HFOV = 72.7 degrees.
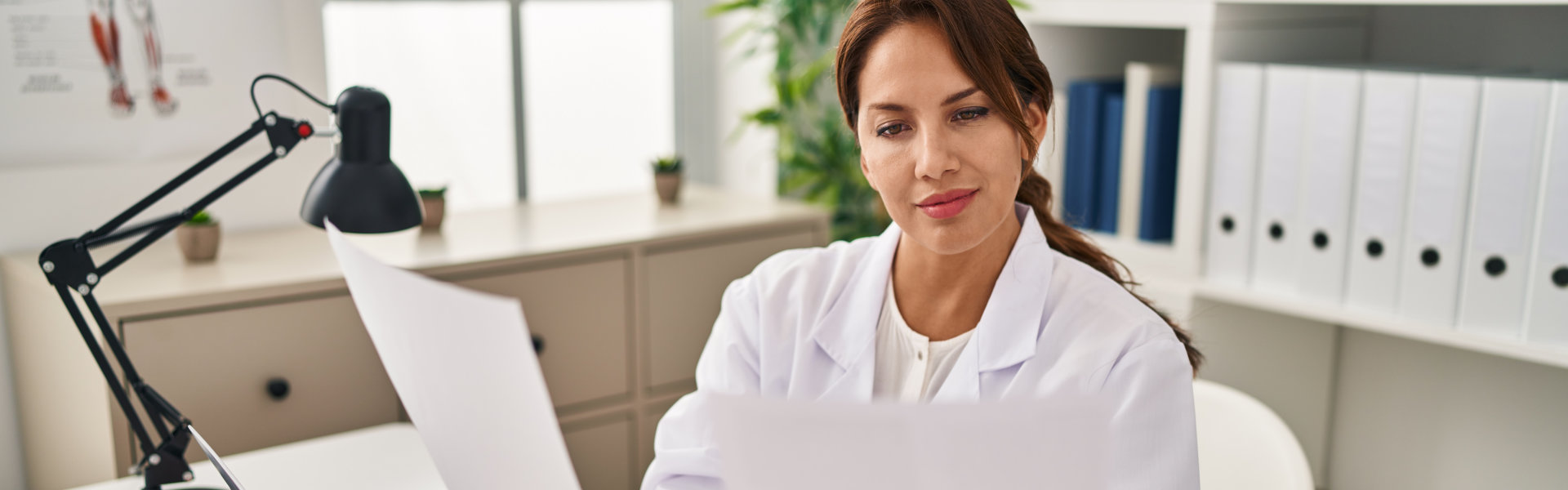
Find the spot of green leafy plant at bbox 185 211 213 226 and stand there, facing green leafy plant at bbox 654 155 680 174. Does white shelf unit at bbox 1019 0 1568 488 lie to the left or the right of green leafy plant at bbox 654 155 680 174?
right

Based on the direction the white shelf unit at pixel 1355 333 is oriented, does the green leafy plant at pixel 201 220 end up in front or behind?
in front

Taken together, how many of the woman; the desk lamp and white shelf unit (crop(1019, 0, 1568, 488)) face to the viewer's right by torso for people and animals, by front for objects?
1

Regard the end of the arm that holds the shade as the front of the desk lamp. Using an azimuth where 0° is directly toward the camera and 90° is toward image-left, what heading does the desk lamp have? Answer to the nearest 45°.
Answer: approximately 270°

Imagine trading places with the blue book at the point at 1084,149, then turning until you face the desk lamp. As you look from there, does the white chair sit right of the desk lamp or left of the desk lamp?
left

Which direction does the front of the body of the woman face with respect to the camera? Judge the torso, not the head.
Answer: toward the camera

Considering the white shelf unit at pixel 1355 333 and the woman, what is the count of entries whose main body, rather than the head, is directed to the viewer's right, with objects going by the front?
0

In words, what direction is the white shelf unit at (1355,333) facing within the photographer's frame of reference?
facing the viewer and to the left of the viewer

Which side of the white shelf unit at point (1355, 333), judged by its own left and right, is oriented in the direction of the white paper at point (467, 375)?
front

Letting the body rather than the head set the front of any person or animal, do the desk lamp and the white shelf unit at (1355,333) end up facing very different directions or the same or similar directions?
very different directions
